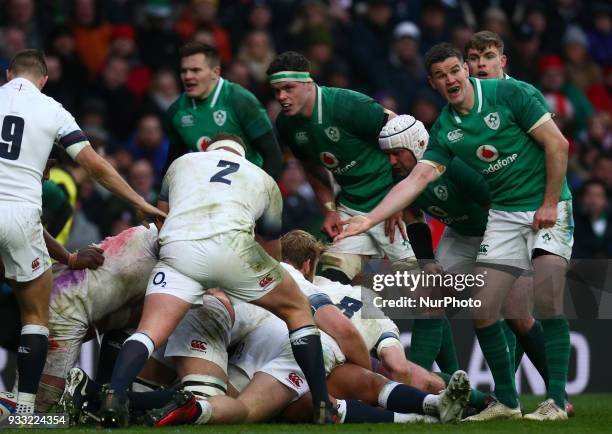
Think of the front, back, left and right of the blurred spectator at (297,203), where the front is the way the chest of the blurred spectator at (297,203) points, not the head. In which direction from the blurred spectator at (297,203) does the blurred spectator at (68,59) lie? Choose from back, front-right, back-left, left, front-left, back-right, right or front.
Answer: right

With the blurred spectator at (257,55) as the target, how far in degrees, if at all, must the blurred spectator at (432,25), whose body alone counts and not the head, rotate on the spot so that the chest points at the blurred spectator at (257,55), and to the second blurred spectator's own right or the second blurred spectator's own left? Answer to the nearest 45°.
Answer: approximately 45° to the second blurred spectator's own right

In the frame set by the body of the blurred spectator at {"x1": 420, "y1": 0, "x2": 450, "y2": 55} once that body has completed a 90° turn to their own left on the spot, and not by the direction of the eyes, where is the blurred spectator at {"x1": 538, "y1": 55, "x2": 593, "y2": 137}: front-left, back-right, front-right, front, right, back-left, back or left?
front

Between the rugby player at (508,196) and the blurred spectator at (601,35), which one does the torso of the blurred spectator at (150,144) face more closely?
the rugby player

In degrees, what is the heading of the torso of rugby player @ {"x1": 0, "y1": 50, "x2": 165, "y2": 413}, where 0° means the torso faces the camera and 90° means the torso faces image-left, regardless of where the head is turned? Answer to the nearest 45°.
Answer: approximately 180°

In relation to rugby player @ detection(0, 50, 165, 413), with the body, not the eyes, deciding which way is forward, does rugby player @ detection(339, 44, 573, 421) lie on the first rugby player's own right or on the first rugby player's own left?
on the first rugby player's own right

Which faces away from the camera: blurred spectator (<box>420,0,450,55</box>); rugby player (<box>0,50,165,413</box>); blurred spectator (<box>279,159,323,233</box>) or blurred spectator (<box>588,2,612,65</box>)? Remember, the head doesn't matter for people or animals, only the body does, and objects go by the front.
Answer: the rugby player

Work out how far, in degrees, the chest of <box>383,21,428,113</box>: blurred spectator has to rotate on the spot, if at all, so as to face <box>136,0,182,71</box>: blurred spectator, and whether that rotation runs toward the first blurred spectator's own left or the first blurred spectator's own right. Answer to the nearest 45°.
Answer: approximately 90° to the first blurred spectator's own right
